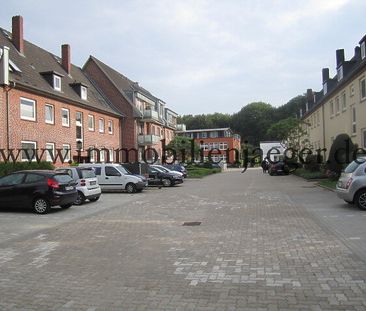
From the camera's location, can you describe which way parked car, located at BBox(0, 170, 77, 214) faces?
facing away from the viewer and to the left of the viewer

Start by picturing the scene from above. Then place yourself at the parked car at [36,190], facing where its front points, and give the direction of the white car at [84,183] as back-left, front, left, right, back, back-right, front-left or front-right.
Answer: right

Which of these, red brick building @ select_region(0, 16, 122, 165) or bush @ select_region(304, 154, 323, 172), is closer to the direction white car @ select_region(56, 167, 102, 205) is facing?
the red brick building

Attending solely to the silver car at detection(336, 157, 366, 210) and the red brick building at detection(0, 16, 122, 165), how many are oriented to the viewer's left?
0

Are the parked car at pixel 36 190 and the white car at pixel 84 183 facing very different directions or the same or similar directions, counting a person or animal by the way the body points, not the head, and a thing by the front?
same or similar directions

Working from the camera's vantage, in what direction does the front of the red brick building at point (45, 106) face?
facing the viewer and to the right of the viewer

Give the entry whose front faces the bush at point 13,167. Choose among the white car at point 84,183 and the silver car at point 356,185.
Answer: the white car

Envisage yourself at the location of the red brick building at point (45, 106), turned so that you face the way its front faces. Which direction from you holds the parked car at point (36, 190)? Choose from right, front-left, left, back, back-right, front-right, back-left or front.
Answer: front-right

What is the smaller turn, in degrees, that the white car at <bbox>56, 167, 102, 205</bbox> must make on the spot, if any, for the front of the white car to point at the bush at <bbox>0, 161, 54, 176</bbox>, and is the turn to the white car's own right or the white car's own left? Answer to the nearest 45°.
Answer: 0° — it already faces it

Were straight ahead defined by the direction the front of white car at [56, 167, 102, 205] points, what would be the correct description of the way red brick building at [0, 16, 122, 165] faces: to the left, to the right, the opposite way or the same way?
the opposite way

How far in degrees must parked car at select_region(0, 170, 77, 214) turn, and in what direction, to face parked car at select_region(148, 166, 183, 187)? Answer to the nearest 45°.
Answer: approximately 90° to its right
